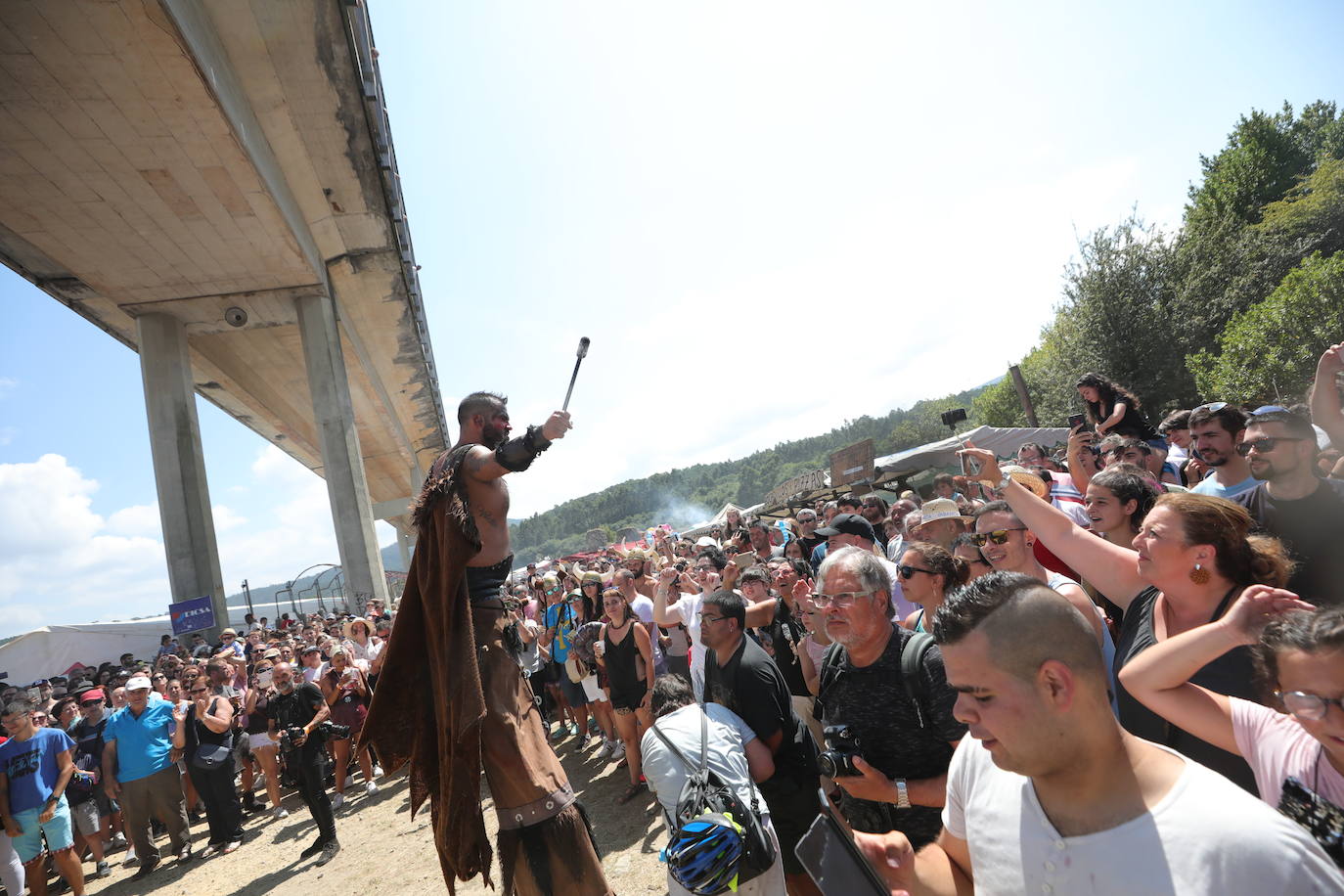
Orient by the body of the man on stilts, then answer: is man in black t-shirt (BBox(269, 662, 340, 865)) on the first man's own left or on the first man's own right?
on the first man's own left

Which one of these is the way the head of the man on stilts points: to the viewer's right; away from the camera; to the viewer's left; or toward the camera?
to the viewer's right

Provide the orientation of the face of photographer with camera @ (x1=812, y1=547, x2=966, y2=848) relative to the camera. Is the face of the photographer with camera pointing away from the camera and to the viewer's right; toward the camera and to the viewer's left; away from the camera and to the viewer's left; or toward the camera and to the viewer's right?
toward the camera and to the viewer's left

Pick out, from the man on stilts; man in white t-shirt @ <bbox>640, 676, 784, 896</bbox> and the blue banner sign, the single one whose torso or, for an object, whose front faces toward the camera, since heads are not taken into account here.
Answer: the blue banner sign

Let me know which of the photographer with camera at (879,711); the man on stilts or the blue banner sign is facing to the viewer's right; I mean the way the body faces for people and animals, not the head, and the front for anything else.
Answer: the man on stilts

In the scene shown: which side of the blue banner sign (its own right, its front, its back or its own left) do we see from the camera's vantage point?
front

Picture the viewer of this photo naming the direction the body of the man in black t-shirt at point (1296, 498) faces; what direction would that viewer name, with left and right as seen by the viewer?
facing the viewer and to the left of the viewer

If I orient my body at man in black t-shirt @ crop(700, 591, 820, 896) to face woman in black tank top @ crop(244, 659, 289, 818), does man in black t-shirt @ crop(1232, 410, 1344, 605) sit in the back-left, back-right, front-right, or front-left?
back-right

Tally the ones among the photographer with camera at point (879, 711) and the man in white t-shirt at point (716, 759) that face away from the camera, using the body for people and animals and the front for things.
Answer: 1

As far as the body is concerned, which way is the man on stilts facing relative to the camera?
to the viewer's right

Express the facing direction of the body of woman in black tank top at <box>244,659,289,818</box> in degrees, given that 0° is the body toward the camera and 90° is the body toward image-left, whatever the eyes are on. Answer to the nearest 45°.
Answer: approximately 315°

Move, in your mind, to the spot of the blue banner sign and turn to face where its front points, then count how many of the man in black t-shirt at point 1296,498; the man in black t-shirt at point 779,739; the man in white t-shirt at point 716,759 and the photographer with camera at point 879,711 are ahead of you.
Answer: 4

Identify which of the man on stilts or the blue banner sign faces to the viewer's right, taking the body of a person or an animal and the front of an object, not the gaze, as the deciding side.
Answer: the man on stilts

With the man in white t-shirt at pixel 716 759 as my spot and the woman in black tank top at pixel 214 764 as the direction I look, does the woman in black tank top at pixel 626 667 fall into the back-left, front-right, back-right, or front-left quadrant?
front-right

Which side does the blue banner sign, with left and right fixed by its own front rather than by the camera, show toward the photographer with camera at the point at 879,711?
front

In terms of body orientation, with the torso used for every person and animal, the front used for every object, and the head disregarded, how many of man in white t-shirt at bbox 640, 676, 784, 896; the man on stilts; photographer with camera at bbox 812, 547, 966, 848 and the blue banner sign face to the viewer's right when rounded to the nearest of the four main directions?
1
